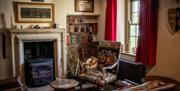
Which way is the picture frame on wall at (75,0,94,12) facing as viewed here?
toward the camera

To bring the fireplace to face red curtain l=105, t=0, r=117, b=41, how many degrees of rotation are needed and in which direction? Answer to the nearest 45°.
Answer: approximately 90° to its left

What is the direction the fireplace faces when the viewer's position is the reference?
facing the viewer

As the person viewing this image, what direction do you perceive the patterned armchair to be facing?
facing the viewer and to the left of the viewer

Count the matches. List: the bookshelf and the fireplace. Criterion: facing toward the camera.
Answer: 2

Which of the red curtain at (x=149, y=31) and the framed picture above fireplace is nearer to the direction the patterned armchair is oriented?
the framed picture above fireplace

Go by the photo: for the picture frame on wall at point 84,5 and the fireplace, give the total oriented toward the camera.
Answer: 2

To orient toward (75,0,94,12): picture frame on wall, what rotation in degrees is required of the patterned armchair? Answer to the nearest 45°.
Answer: approximately 135° to its right

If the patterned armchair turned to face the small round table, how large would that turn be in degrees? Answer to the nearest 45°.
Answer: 0° — it already faces it

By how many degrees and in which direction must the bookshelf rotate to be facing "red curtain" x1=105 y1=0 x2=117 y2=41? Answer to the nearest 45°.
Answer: approximately 45° to its left

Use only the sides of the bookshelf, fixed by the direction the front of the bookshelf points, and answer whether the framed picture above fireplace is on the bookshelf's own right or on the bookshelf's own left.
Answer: on the bookshelf's own right
